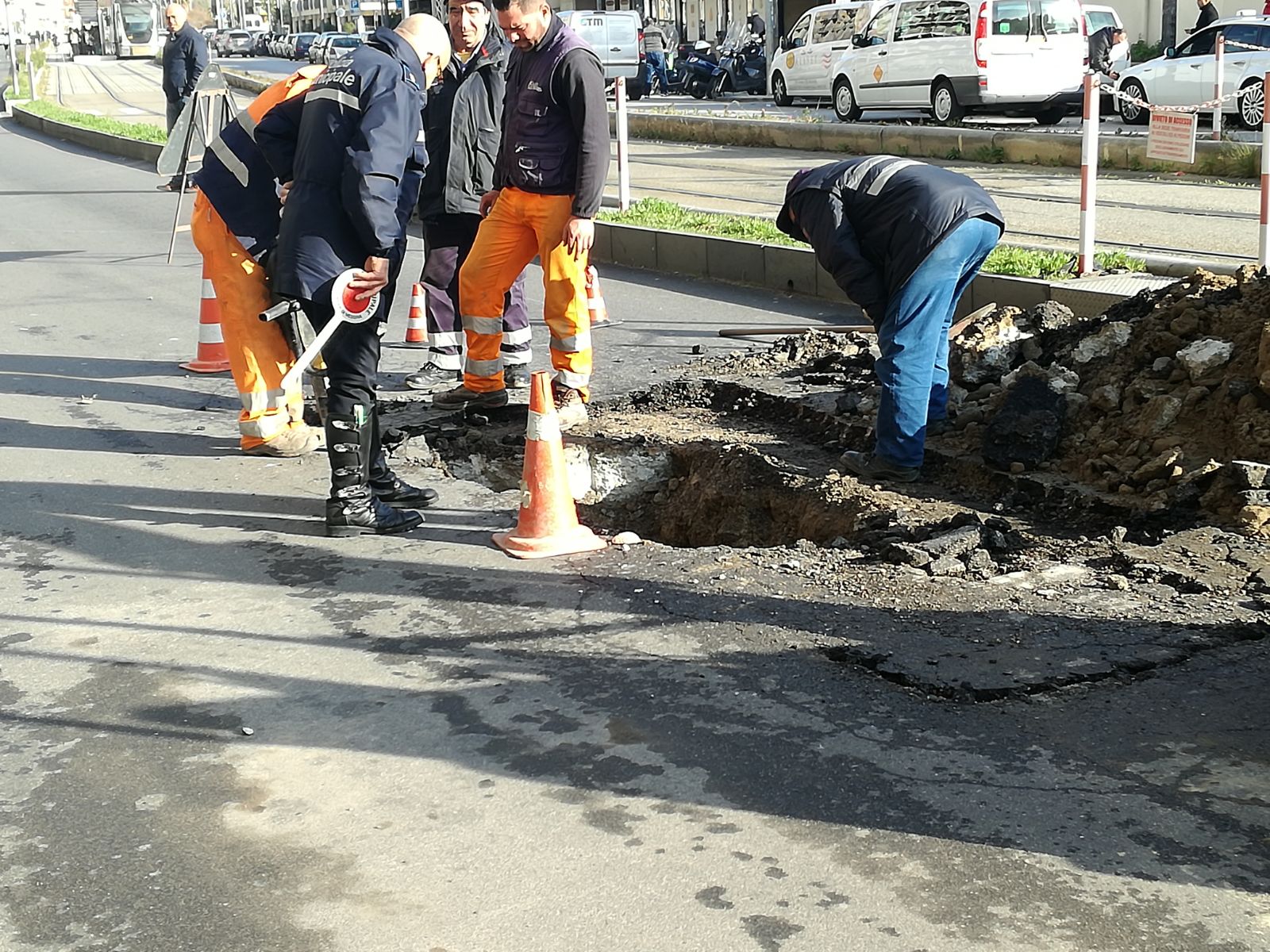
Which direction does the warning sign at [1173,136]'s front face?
toward the camera

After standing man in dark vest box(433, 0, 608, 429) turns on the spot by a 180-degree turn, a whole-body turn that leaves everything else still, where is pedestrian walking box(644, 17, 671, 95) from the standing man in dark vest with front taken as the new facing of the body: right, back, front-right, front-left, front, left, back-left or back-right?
front-left

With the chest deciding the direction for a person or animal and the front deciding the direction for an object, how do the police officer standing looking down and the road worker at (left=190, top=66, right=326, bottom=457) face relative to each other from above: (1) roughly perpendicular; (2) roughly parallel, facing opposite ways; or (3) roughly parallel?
roughly parallel

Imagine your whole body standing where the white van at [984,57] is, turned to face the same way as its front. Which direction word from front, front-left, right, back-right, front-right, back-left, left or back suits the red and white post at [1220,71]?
back

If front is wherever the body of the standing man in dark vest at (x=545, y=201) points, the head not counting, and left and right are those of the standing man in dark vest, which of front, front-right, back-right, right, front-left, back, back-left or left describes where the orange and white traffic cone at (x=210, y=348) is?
right

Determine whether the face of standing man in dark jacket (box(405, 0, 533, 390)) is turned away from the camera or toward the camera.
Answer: toward the camera

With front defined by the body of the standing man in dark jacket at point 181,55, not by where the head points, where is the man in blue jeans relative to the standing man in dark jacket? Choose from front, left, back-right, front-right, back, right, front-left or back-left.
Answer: front-left

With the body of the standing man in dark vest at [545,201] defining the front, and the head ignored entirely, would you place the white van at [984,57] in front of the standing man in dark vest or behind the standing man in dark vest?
behind

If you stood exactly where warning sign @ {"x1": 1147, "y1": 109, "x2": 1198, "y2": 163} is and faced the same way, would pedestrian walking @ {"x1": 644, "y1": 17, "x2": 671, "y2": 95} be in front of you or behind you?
behind

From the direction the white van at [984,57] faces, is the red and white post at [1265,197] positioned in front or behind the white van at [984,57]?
behind
